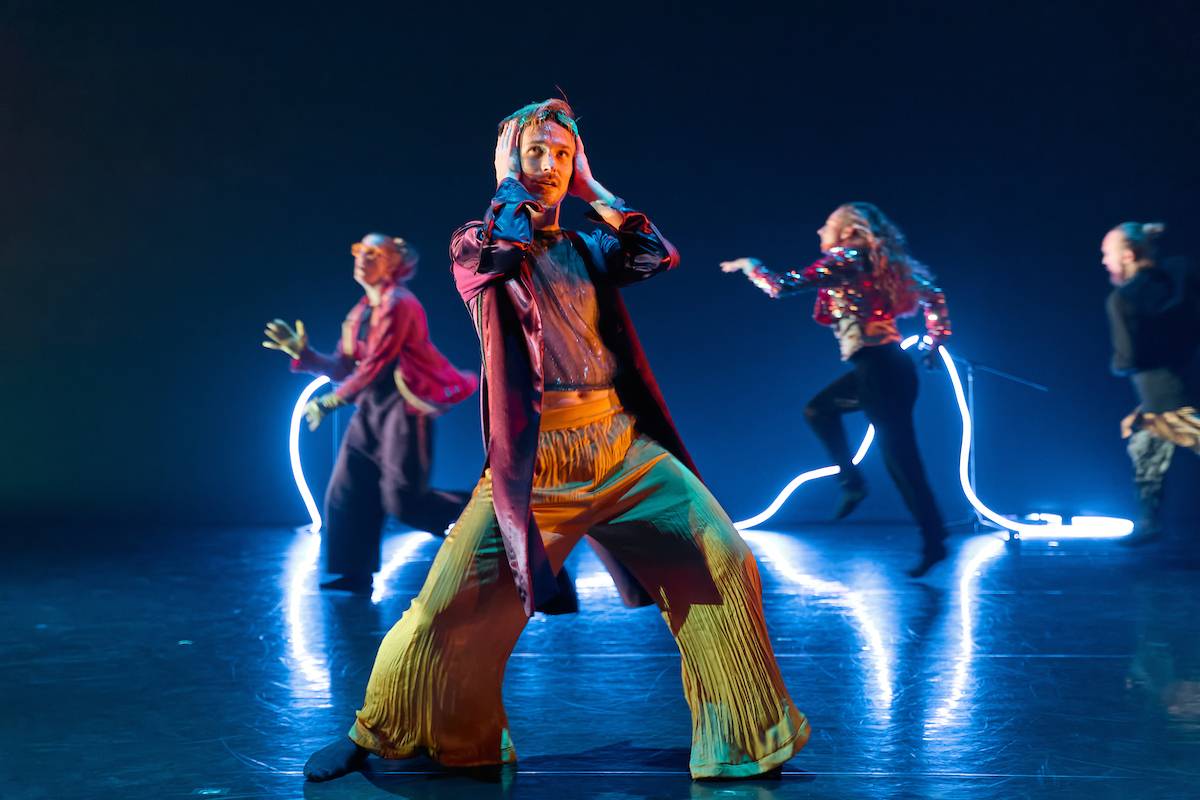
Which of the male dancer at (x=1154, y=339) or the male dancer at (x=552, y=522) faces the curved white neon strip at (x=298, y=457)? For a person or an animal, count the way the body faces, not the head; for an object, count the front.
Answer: the male dancer at (x=1154, y=339)

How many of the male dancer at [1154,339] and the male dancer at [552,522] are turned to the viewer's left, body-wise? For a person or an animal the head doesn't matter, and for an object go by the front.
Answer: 1

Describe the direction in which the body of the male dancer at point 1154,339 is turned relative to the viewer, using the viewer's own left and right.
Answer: facing to the left of the viewer

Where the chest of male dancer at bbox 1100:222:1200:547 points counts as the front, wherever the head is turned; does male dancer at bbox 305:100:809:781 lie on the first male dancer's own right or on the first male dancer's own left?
on the first male dancer's own left

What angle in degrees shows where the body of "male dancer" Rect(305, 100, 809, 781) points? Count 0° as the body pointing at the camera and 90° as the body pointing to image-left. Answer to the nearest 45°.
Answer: approximately 0°

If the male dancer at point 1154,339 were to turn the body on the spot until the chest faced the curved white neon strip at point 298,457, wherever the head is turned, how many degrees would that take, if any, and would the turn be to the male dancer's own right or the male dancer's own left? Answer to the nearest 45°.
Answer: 0° — they already face it

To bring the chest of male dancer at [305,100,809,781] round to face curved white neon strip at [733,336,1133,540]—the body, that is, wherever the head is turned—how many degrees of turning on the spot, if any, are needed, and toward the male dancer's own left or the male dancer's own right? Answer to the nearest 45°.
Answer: approximately 135° to the male dancer's own left

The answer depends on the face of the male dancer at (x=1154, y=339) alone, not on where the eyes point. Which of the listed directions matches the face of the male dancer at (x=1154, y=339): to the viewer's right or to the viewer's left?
to the viewer's left

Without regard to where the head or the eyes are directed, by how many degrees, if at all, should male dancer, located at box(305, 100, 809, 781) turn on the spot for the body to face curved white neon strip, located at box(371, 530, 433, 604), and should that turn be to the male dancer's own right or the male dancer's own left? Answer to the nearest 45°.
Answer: approximately 180°
